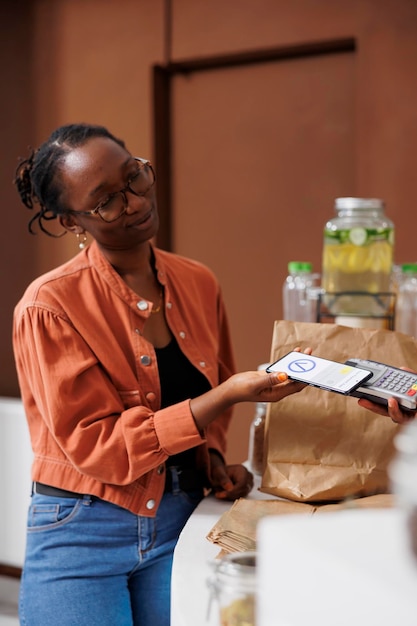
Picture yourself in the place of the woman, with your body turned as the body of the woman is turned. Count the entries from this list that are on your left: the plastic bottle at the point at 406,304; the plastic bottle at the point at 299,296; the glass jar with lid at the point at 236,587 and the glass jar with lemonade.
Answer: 3

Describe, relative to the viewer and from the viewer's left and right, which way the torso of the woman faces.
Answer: facing the viewer and to the right of the viewer

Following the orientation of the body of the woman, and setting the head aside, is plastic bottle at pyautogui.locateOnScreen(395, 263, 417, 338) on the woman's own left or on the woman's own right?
on the woman's own left

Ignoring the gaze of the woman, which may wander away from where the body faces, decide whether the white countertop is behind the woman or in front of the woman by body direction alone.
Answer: in front

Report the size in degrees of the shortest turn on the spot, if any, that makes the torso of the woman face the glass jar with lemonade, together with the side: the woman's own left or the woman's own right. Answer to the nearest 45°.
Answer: approximately 90° to the woman's own left

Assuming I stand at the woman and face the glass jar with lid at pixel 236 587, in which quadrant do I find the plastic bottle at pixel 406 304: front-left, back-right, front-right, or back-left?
back-left

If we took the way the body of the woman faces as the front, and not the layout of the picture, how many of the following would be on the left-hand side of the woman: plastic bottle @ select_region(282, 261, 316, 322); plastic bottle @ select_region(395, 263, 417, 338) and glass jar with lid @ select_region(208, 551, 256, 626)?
2

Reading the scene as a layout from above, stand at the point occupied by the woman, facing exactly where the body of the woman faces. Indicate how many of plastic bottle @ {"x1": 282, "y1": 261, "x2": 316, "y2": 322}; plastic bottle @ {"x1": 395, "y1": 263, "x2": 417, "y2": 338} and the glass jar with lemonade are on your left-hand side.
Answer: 3

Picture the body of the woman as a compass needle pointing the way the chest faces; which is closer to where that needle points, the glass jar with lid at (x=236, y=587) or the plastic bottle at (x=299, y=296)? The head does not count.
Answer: the glass jar with lid

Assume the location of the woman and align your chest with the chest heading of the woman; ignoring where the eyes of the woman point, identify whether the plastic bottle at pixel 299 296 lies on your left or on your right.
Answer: on your left

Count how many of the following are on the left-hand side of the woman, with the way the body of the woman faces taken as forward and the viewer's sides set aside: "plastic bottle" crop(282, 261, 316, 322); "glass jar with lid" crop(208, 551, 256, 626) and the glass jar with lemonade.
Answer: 2

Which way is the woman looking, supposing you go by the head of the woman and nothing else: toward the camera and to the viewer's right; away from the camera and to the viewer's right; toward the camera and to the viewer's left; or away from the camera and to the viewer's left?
toward the camera and to the viewer's right

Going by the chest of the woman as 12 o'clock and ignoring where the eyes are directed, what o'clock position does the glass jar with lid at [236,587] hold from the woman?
The glass jar with lid is roughly at 1 o'clock from the woman.
